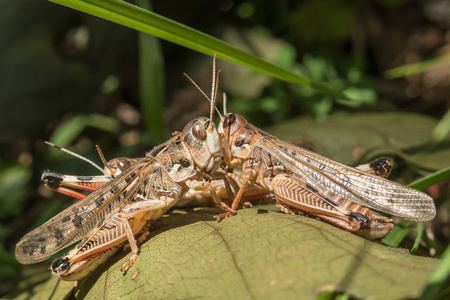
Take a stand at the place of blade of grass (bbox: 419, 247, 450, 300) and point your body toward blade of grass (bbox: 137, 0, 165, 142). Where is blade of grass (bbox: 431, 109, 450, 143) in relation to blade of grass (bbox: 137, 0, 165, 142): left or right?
right

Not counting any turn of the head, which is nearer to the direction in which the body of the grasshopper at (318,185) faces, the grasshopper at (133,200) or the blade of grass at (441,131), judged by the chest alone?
the grasshopper

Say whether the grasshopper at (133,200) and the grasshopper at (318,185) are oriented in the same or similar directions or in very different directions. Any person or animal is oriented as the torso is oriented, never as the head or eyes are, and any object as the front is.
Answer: very different directions

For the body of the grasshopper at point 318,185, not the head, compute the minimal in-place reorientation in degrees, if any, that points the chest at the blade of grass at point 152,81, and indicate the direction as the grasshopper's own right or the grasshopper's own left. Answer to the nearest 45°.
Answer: approximately 45° to the grasshopper's own right

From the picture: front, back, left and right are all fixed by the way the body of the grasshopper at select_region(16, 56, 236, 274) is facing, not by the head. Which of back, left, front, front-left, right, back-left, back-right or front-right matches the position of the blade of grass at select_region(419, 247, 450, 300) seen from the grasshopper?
front-right

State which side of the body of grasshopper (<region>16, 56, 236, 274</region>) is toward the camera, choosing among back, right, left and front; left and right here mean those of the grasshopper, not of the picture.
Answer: right

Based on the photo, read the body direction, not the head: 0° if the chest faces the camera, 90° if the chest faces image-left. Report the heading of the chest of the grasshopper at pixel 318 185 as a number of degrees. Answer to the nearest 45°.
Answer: approximately 90°

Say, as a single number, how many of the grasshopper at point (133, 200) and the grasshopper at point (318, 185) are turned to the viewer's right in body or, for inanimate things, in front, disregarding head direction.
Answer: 1

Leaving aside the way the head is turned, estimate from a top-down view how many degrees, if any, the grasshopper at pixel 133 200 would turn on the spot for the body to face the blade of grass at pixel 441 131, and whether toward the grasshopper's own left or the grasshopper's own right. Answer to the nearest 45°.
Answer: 0° — it already faces it

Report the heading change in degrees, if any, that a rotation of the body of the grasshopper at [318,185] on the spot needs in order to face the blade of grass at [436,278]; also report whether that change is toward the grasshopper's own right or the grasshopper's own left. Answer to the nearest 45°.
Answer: approximately 135° to the grasshopper's own left

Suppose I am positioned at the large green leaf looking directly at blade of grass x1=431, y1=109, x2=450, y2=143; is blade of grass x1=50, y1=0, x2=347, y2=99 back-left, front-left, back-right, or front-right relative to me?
front-left

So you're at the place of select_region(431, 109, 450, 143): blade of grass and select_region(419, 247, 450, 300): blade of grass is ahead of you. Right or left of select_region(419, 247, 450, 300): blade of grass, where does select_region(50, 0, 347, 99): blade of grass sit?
right

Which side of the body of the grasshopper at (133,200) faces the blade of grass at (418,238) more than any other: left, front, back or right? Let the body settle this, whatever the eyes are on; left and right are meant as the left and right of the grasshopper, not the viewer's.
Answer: front

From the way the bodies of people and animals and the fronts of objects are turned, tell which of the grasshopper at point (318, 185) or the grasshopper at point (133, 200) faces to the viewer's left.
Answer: the grasshopper at point (318, 185)
